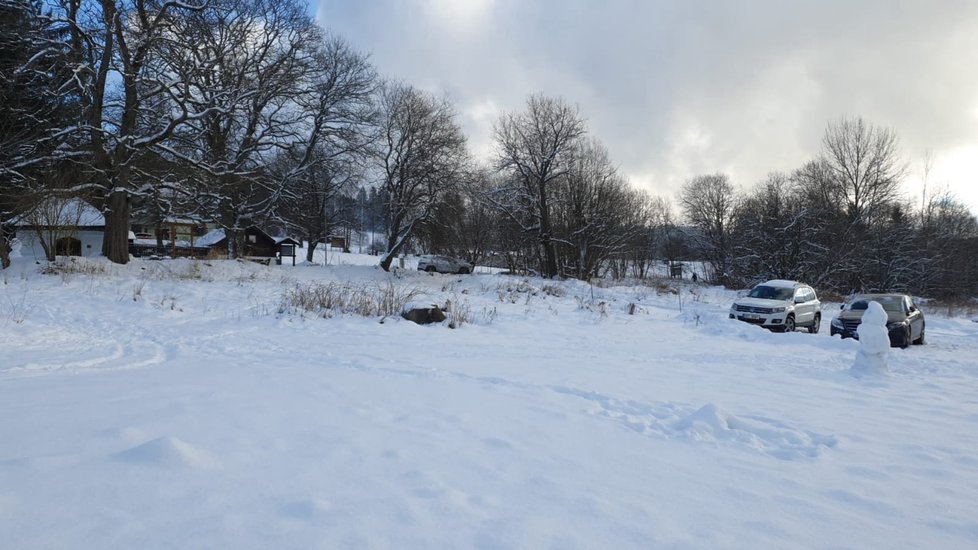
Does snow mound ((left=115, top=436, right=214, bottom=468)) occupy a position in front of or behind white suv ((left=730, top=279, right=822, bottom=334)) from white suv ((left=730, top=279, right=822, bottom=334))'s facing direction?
in front

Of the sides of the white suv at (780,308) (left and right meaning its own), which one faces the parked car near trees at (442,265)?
right

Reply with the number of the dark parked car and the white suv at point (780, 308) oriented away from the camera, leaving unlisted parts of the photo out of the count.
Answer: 0

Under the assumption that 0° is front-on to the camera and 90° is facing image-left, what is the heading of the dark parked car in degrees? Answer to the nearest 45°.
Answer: approximately 45°

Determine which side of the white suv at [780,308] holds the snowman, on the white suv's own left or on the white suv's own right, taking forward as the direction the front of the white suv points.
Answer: on the white suv's own left

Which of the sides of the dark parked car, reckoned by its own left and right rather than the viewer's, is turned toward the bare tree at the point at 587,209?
right

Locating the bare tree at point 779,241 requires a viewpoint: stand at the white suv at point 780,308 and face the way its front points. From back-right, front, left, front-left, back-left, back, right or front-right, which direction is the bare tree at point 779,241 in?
back-right

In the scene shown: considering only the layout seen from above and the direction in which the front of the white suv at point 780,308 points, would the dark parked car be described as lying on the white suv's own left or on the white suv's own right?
on the white suv's own left

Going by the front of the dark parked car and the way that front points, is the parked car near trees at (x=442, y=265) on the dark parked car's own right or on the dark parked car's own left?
on the dark parked car's own right

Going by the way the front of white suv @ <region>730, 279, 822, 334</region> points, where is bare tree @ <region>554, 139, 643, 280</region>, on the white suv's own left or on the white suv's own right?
on the white suv's own right

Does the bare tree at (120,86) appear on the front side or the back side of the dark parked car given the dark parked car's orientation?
on the front side

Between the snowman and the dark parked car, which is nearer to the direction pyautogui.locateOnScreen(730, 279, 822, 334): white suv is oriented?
the snowman
